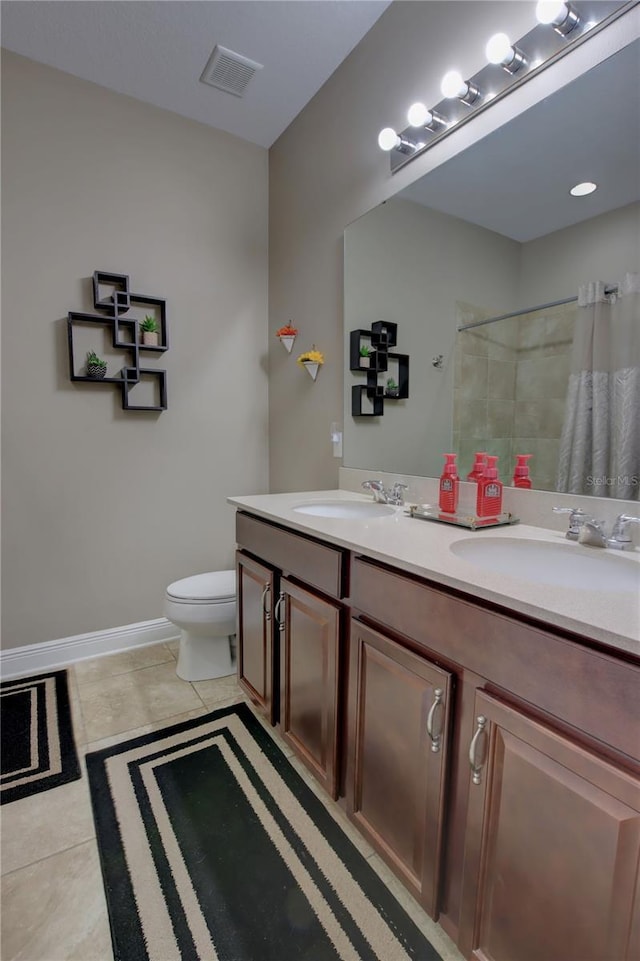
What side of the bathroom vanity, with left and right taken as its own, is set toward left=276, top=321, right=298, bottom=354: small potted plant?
right

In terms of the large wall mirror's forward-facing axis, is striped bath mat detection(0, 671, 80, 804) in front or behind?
in front

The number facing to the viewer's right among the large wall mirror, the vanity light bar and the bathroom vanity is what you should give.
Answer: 0

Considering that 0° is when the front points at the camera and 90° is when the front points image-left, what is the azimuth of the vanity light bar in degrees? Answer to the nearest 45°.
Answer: approximately 45°

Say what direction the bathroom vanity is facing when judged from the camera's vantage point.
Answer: facing the viewer and to the left of the viewer
